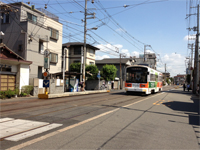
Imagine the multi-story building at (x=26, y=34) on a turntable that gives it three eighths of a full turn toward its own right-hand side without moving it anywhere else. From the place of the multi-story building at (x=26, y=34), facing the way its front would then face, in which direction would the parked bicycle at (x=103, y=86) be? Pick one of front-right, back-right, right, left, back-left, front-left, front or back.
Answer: back-right

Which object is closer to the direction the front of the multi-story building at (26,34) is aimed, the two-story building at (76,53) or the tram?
the tram

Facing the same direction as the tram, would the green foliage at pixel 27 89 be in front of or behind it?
in front

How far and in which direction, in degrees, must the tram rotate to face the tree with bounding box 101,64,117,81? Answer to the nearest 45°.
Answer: approximately 135° to its right

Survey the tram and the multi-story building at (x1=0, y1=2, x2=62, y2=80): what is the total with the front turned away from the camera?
0

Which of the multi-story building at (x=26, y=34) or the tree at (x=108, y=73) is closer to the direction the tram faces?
the multi-story building

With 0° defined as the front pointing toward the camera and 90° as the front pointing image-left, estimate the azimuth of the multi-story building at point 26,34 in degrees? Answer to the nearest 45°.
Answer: approximately 315°

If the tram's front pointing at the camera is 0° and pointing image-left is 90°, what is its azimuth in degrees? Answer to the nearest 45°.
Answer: approximately 45°

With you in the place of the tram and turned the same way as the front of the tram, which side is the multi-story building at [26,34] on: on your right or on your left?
on your right

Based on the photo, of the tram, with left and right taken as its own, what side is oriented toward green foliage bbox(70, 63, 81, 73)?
right

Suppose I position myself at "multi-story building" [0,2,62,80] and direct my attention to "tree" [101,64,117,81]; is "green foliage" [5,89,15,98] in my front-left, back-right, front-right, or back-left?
back-right
